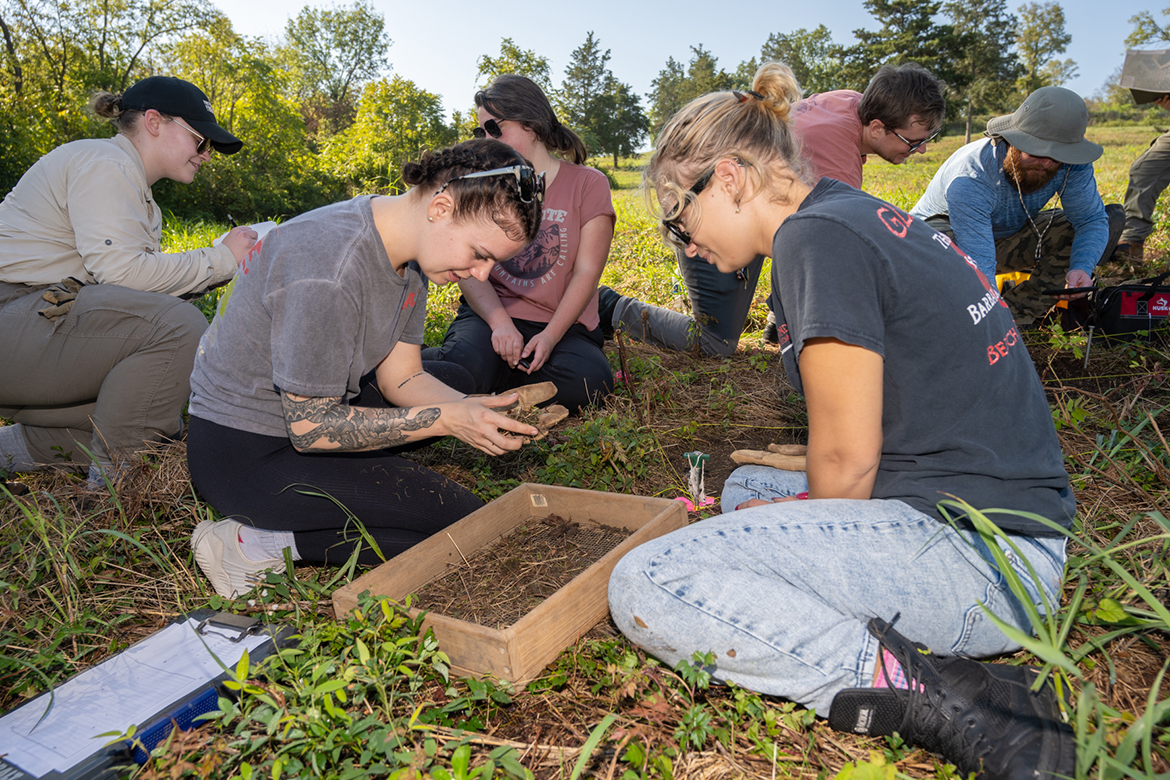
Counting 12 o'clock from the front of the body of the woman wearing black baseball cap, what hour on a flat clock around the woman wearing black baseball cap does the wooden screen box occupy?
The wooden screen box is roughly at 2 o'clock from the woman wearing black baseball cap.

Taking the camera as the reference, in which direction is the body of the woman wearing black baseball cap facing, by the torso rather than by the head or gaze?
to the viewer's right

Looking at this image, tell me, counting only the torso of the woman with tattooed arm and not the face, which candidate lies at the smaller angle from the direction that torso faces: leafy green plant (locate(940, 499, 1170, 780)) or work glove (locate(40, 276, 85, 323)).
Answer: the leafy green plant

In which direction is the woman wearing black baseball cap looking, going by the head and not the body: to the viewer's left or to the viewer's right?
to the viewer's right

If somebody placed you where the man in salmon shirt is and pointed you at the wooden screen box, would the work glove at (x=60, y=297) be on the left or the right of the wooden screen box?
right

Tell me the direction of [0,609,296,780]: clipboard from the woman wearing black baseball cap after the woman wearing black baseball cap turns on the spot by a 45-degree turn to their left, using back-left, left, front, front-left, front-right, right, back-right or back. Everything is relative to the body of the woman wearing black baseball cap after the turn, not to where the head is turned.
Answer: back-right

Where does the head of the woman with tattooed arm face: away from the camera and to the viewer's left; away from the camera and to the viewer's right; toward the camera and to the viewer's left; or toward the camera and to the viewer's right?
toward the camera and to the viewer's right

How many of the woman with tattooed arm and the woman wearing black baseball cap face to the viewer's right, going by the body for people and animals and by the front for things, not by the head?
2

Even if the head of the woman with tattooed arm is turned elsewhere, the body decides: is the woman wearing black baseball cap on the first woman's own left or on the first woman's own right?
on the first woman's own left

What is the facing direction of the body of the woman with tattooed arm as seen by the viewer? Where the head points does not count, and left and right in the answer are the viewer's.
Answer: facing to the right of the viewer
